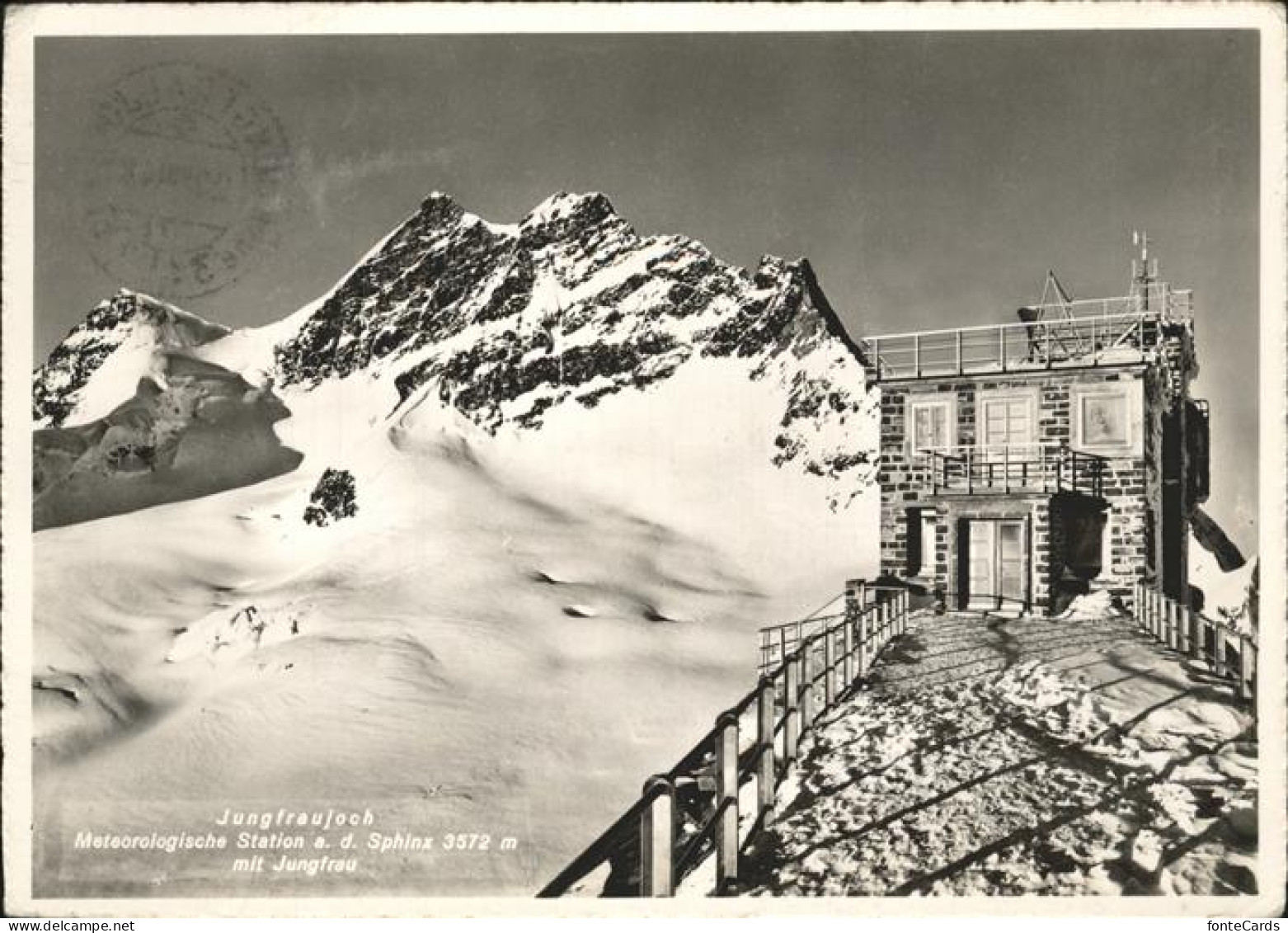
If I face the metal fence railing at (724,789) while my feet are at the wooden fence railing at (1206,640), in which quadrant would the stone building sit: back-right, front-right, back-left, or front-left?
back-right
